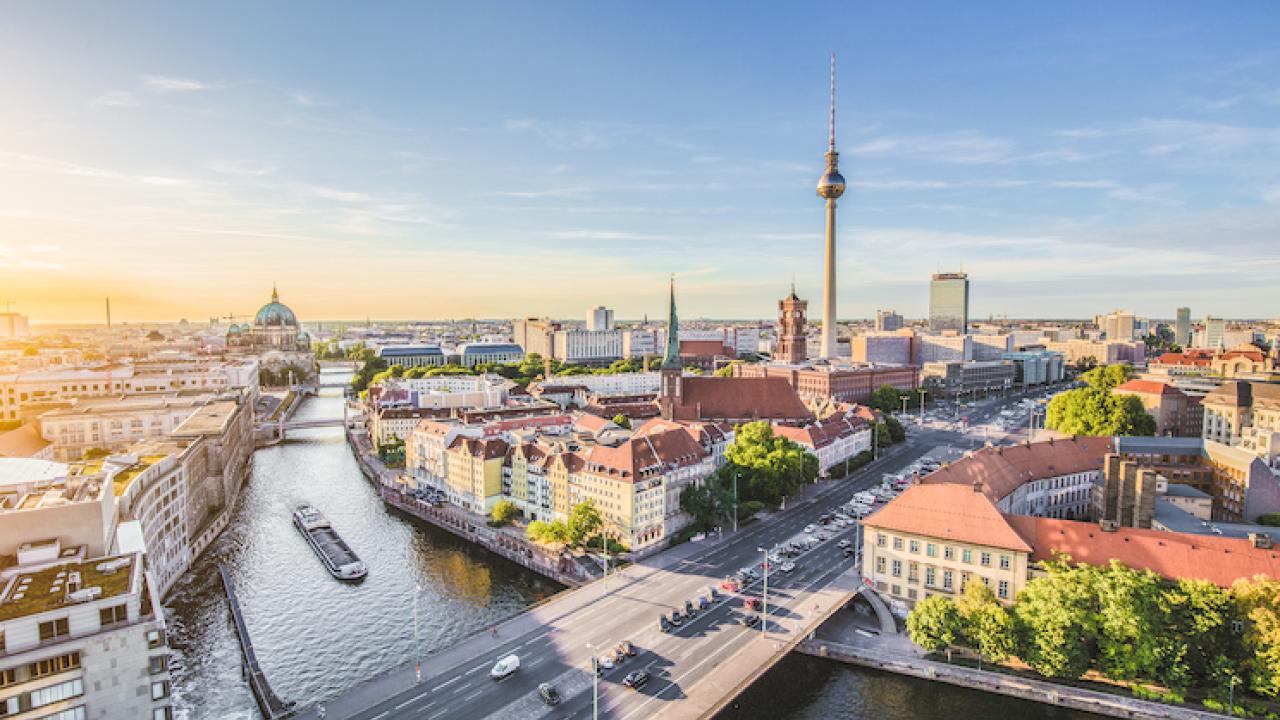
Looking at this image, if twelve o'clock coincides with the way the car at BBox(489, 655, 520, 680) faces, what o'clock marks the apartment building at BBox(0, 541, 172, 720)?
The apartment building is roughly at 1 o'clock from the car.

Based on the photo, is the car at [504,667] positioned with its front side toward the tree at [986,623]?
no

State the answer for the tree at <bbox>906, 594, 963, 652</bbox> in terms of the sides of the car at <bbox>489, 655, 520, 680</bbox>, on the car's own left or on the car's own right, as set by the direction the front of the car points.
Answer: on the car's own left

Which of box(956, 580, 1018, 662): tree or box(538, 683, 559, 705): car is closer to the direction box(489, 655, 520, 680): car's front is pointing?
the car

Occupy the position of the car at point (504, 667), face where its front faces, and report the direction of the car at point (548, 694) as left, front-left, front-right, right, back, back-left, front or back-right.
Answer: left

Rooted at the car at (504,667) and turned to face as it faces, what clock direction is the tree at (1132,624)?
The tree is roughly at 8 o'clock from the car.

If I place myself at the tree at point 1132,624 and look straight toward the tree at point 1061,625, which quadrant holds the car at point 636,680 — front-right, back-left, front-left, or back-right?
front-left

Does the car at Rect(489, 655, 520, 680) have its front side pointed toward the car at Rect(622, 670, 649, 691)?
no

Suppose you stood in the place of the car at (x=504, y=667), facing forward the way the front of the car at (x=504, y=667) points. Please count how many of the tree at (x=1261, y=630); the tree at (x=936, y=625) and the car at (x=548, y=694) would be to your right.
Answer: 0

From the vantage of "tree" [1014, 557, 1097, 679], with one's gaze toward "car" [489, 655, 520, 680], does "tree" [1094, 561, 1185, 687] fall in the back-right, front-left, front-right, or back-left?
back-left

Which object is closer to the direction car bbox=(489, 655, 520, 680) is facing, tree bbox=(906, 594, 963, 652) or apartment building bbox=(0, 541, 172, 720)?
the apartment building

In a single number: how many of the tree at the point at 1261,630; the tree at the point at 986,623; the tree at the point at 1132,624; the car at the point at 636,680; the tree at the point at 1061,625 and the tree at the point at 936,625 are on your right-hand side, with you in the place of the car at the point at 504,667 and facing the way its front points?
0

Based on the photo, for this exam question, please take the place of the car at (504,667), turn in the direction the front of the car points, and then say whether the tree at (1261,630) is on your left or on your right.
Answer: on your left

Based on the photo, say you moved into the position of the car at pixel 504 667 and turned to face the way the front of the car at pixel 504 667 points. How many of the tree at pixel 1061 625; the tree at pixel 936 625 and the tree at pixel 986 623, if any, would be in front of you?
0

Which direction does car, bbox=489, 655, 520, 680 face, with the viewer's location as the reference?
facing the viewer and to the left of the viewer
